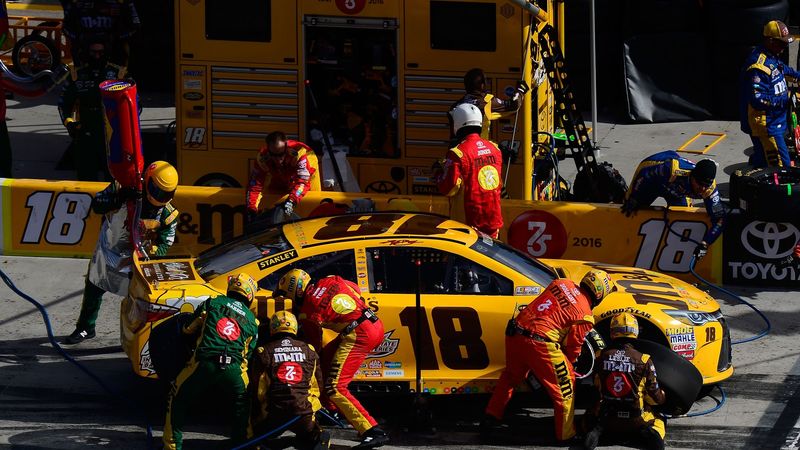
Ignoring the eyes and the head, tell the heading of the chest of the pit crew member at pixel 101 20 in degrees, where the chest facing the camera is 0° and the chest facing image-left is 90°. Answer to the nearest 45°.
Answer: approximately 0°

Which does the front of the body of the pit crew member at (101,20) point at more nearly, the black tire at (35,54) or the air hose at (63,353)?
the air hose

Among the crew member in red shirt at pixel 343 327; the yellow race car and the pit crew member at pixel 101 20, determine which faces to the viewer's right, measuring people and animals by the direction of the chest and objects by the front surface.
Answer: the yellow race car

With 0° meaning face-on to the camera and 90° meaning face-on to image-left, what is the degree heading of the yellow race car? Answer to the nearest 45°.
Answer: approximately 270°

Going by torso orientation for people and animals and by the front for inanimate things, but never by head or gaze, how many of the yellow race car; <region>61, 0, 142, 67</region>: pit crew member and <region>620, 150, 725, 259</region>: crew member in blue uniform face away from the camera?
0

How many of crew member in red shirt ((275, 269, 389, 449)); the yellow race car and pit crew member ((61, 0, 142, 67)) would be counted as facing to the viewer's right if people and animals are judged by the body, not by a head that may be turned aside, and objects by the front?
1

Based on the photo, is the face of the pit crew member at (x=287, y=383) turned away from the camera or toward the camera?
away from the camera

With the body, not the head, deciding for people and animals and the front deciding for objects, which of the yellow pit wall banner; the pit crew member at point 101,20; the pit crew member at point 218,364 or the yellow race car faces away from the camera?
the pit crew member at point 218,364

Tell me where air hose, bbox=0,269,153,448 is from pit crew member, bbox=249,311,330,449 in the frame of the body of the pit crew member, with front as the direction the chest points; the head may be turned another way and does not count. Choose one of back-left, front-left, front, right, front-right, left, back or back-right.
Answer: front-left

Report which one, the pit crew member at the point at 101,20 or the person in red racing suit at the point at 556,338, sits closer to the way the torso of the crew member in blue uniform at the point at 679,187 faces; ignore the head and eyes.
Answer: the person in red racing suit

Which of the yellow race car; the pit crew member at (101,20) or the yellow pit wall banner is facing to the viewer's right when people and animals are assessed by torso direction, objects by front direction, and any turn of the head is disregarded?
the yellow race car

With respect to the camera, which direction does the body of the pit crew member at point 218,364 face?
away from the camera

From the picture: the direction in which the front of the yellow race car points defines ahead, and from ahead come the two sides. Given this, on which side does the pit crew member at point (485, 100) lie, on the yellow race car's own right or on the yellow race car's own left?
on the yellow race car's own left

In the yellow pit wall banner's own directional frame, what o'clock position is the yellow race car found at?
The yellow race car is roughly at 12 o'clock from the yellow pit wall banner.
